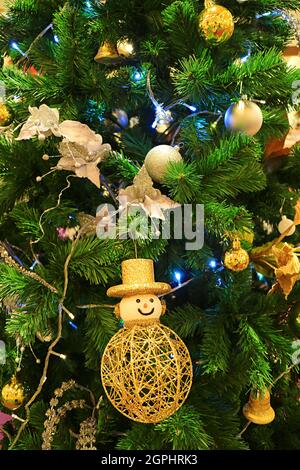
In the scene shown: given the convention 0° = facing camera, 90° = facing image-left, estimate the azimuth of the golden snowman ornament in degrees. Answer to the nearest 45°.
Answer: approximately 0°
